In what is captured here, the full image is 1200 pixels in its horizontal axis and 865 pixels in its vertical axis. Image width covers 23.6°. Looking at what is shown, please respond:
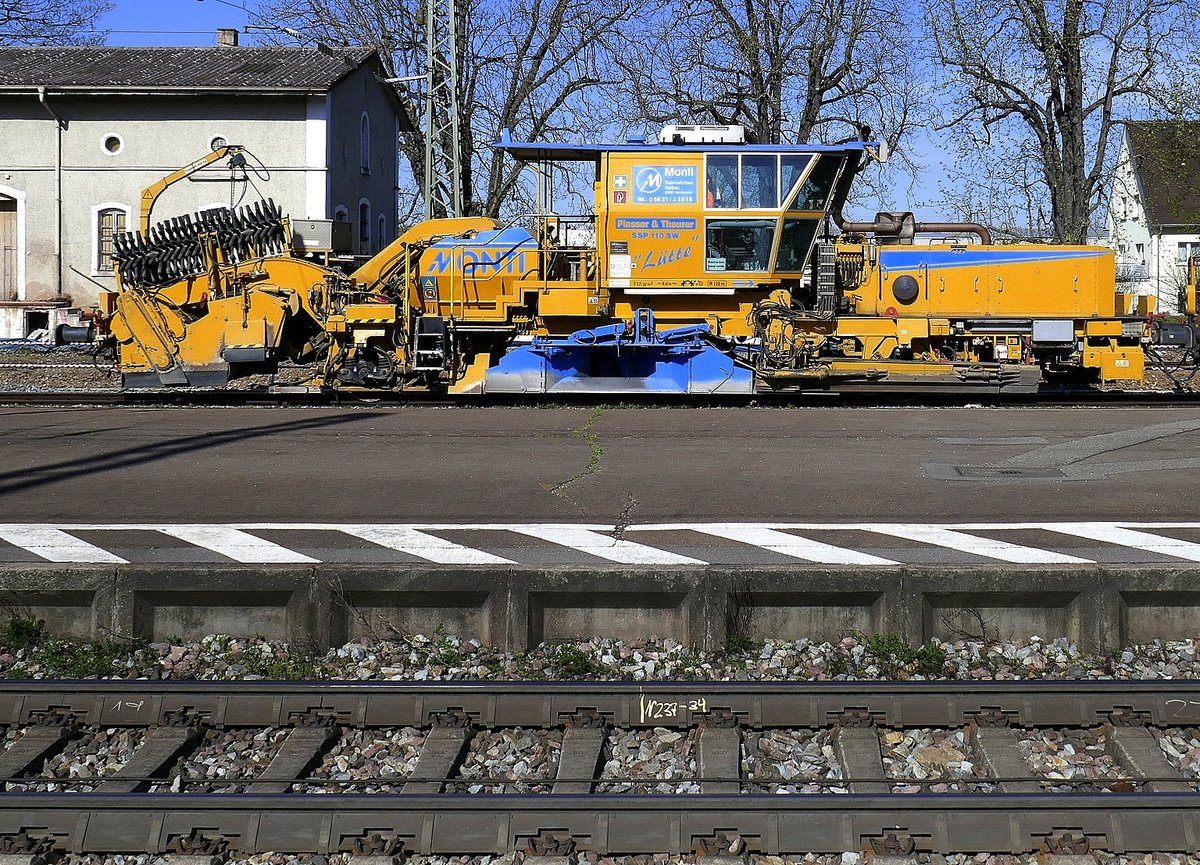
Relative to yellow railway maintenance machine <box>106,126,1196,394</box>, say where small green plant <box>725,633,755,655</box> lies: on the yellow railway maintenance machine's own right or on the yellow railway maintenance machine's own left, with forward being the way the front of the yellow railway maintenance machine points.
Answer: on the yellow railway maintenance machine's own right

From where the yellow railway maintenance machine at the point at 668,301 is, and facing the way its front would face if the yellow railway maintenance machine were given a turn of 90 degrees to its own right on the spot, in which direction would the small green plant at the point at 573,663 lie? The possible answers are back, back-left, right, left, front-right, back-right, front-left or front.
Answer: front

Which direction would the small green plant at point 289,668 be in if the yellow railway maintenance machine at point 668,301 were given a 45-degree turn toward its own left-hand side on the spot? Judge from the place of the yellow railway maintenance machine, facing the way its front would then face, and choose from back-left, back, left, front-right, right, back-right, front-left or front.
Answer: back-right

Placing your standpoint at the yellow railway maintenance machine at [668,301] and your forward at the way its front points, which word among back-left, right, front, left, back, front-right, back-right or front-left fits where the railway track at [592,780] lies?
right

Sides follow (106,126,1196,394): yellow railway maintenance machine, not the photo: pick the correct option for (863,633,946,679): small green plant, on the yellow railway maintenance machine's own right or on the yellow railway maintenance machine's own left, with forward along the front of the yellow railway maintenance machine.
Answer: on the yellow railway maintenance machine's own right

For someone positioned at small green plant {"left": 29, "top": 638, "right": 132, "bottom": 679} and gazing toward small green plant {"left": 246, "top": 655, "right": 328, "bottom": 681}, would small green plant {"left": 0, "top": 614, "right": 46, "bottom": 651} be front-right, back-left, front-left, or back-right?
back-left

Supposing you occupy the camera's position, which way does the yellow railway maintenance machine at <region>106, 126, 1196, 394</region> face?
facing to the right of the viewer
